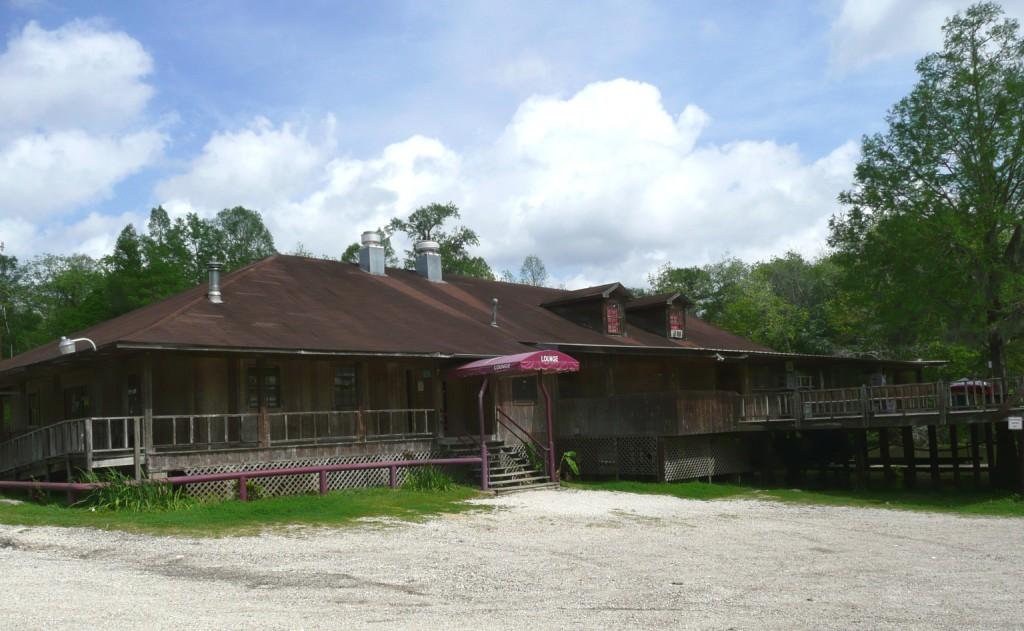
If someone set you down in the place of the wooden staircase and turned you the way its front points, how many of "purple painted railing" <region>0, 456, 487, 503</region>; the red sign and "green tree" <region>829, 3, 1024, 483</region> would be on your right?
1

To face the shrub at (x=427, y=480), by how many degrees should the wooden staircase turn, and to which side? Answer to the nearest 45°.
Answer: approximately 90° to its right

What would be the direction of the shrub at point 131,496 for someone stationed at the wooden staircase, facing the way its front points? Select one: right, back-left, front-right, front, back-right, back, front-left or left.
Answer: right

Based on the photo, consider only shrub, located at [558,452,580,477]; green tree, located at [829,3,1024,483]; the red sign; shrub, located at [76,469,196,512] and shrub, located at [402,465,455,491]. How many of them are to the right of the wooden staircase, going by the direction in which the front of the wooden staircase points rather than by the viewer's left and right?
2

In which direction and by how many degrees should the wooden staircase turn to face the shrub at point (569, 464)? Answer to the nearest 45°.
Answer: approximately 90° to its left

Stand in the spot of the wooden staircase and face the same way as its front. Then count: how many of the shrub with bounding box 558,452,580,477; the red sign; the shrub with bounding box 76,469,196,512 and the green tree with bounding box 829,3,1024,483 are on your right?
1

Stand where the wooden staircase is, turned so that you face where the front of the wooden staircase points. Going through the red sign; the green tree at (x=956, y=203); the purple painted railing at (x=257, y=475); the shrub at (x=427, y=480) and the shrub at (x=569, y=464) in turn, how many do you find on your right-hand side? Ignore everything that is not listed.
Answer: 2

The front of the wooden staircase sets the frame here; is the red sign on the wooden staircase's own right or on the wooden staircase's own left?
on the wooden staircase's own left

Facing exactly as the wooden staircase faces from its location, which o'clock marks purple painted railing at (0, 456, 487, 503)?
The purple painted railing is roughly at 3 o'clock from the wooden staircase.

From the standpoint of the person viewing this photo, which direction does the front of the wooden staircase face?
facing the viewer and to the right of the viewer

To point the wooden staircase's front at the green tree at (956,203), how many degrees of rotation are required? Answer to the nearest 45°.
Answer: approximately 45° to its left

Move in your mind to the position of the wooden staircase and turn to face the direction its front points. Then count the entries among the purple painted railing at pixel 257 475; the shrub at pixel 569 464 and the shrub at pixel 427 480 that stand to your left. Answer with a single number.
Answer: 1
